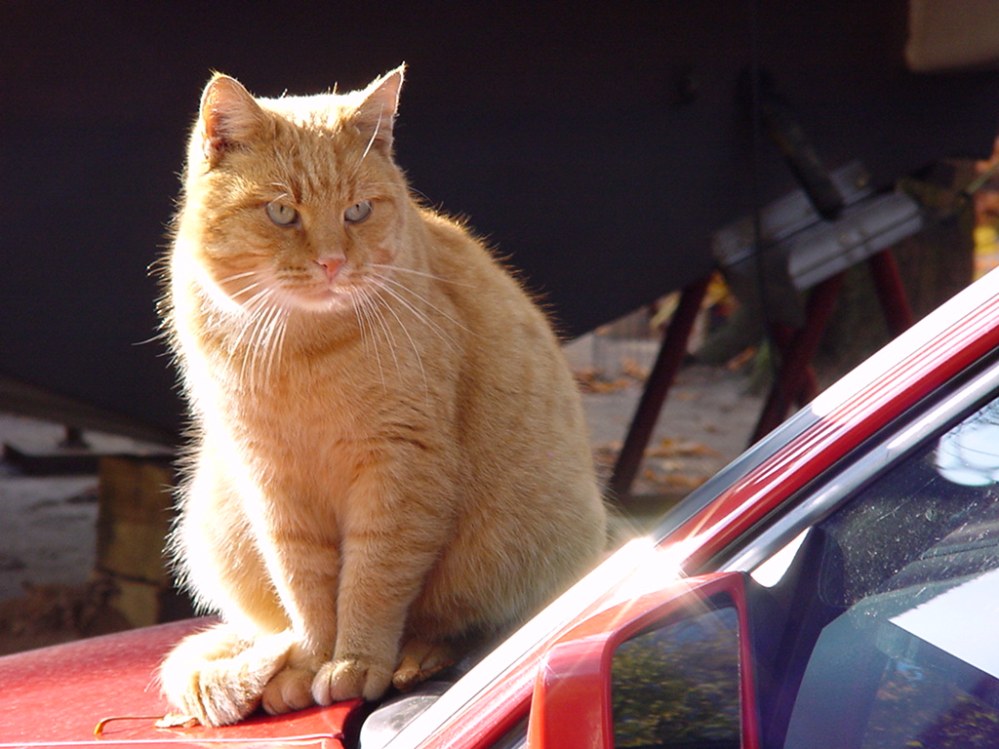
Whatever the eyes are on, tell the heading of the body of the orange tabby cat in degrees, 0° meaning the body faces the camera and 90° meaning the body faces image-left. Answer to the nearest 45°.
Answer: approximately 45°
